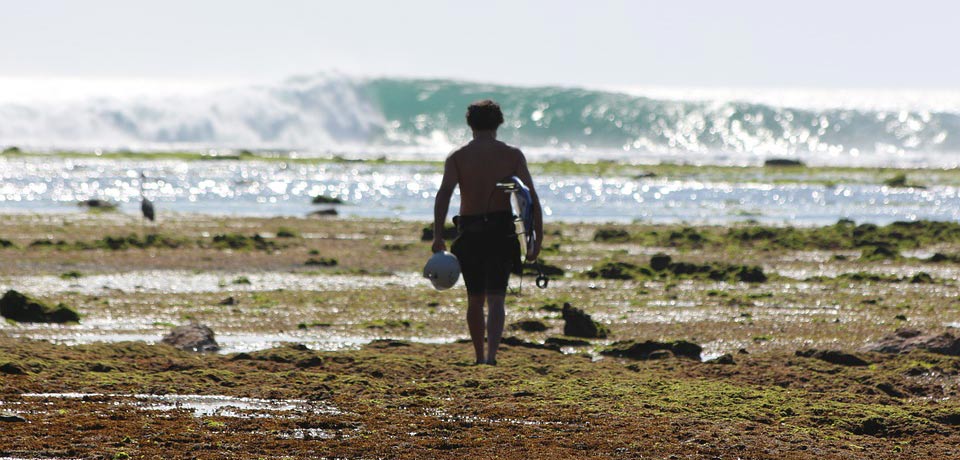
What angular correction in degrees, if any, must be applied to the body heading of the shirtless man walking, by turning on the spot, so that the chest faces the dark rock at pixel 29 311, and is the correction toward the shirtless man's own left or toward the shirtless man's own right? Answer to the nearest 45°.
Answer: approximately 45° to the shirtless man's own left

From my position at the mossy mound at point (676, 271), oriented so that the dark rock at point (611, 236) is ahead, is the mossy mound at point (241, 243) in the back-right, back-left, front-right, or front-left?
front-left

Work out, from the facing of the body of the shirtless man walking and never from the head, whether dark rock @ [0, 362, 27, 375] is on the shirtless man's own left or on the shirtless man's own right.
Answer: on the shirtless man's own left

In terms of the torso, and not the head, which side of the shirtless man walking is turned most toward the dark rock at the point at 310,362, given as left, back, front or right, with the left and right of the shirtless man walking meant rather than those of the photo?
left

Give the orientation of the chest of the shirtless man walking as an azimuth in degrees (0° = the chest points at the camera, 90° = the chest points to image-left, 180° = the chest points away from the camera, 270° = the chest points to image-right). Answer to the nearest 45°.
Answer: approximately 180°

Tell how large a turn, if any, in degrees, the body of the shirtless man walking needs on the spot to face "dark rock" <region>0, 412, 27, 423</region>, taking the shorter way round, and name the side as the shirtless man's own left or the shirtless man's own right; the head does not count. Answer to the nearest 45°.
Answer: approximately 135° to the shirtless man's own left

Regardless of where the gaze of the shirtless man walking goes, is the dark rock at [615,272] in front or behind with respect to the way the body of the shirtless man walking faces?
in front

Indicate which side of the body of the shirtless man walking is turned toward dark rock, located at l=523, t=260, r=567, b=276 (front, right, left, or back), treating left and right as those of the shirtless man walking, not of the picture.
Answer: front

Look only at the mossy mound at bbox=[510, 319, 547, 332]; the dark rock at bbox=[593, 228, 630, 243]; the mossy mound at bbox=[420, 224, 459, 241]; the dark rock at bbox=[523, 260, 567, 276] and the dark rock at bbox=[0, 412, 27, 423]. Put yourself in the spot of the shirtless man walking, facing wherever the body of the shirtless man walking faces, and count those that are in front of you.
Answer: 4

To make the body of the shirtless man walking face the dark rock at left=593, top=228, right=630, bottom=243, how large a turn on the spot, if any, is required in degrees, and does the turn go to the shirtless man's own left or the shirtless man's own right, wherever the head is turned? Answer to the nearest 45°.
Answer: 0° — they already face it

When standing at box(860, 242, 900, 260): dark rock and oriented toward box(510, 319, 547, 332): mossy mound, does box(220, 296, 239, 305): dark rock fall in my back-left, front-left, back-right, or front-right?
front-right

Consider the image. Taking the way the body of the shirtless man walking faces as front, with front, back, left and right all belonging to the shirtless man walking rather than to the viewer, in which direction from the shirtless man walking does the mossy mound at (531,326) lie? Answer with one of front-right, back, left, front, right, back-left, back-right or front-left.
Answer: front

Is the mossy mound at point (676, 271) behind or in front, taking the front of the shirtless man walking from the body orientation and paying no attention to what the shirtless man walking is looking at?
in front

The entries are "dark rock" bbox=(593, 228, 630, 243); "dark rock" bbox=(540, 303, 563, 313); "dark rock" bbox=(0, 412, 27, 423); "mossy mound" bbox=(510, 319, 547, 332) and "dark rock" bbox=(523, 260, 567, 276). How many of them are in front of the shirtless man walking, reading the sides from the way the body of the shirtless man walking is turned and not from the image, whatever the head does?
4
